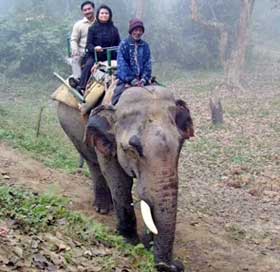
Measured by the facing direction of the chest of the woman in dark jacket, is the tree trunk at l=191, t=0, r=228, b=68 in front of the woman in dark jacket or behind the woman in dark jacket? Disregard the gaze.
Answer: behind

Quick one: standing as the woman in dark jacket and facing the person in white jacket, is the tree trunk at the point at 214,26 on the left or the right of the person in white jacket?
right

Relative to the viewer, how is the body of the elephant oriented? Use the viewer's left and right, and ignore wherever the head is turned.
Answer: facing the viewer and to the right of the viewer

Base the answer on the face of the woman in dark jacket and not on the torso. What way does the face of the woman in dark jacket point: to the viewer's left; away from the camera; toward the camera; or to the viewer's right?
toward the camera

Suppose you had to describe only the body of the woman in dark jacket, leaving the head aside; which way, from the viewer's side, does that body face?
toward the camera

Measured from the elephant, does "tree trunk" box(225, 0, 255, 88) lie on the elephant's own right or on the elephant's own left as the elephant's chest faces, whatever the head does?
on the elephant's own left
